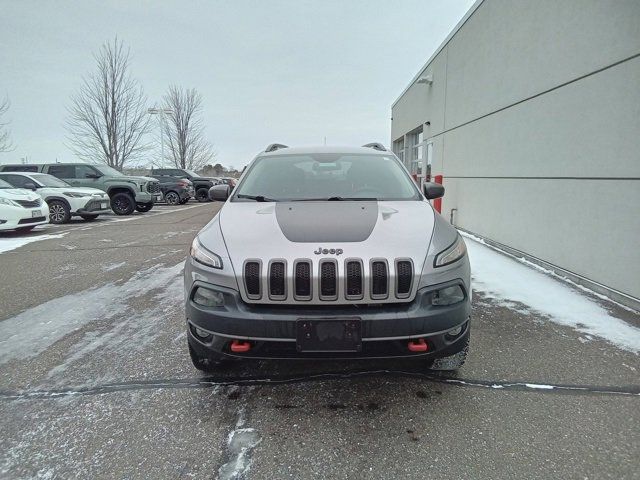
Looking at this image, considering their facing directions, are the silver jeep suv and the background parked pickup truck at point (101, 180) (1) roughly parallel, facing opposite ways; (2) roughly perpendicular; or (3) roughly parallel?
roughly perpendicular

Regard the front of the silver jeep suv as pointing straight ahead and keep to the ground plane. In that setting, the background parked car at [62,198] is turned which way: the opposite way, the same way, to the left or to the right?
to the left

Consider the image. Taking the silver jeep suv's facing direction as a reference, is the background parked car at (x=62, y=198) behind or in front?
behind

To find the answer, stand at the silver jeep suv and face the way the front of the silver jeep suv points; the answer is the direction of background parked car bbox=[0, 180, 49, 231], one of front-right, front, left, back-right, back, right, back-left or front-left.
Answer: back-right

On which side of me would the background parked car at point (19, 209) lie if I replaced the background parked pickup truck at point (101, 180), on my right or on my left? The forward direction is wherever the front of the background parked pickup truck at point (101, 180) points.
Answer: on my right

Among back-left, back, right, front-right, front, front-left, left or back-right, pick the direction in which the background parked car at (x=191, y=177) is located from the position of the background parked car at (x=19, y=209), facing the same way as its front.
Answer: left

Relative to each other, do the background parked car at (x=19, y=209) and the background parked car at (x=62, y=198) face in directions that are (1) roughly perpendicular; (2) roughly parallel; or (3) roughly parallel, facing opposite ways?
roughly parallel

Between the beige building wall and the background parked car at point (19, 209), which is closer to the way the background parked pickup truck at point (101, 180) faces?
the beige building wall

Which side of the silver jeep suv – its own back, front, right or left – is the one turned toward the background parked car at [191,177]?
back

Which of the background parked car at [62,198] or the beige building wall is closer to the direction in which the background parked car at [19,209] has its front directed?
the beige building wall

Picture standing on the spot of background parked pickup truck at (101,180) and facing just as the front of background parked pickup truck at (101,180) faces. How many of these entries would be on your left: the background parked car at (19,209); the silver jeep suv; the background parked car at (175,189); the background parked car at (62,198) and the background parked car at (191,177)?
2

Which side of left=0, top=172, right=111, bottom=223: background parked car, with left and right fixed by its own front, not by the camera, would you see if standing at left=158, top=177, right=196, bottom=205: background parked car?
left

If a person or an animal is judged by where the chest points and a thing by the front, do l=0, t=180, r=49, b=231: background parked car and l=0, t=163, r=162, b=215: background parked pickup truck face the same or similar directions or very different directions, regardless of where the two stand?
same or similar directions

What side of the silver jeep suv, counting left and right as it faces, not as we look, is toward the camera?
front

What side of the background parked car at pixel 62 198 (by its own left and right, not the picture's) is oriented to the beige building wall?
front

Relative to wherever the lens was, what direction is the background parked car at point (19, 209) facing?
facing the viewer and to the right of the viewer

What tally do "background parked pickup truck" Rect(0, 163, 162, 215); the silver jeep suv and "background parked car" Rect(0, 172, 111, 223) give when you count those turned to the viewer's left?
0

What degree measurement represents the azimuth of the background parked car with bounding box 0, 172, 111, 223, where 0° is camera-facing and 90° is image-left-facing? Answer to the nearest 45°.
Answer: approximately 315°

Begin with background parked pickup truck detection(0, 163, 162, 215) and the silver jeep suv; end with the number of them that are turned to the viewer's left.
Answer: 0
